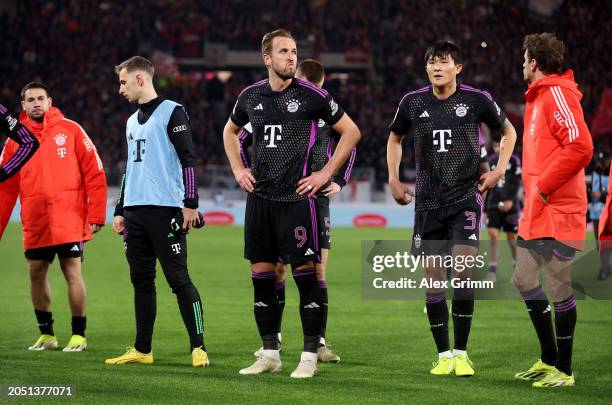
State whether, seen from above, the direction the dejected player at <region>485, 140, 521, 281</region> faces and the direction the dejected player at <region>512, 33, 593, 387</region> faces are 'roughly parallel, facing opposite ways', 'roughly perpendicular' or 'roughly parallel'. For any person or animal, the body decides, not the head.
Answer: roughly perpendicular

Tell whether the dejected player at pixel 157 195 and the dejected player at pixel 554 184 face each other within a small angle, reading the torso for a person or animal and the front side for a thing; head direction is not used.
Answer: no

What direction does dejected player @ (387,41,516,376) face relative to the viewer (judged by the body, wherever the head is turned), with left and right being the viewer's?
facing the viewer

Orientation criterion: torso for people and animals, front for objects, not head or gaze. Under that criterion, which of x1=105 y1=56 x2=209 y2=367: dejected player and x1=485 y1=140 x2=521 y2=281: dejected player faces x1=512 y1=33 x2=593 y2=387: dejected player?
x1=485 y1=140 x2=521 y2=281: dejected player

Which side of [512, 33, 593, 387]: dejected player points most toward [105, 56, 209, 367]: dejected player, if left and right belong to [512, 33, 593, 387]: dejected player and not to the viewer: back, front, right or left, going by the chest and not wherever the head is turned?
front

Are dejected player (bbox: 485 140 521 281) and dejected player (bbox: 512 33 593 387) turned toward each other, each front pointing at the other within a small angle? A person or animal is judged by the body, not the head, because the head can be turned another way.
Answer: no

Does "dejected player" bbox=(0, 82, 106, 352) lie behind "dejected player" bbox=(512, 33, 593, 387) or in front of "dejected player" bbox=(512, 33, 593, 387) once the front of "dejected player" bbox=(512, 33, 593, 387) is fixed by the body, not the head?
in front

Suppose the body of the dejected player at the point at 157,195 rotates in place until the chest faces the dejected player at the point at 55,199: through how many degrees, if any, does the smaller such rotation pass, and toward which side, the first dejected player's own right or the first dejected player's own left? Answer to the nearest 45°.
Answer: approximately 90° to the first dejected player's own right

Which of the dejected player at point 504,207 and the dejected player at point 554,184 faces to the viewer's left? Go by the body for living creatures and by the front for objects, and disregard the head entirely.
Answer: the dejected player at point 554,184

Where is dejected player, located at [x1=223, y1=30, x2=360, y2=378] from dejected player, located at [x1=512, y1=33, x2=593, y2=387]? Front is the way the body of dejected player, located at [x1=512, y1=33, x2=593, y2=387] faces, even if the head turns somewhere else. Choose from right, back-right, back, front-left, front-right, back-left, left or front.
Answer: front

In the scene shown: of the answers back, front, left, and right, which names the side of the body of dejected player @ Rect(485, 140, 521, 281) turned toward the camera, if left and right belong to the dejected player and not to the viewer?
front

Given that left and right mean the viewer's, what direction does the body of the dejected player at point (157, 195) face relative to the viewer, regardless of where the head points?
facing the viewer and to the left of the viewer

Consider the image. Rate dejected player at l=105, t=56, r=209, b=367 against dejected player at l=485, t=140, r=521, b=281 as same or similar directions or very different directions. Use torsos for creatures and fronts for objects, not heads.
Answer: same or similar directions

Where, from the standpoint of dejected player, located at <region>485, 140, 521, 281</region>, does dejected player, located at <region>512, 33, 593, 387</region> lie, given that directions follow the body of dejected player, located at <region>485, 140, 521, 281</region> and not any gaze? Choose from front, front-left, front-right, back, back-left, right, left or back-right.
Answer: front

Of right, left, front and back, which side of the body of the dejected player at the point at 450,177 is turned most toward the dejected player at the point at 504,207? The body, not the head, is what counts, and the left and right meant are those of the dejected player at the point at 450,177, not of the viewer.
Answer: back

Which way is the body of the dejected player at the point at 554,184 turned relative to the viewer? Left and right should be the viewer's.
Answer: facing to the left of the viewer
